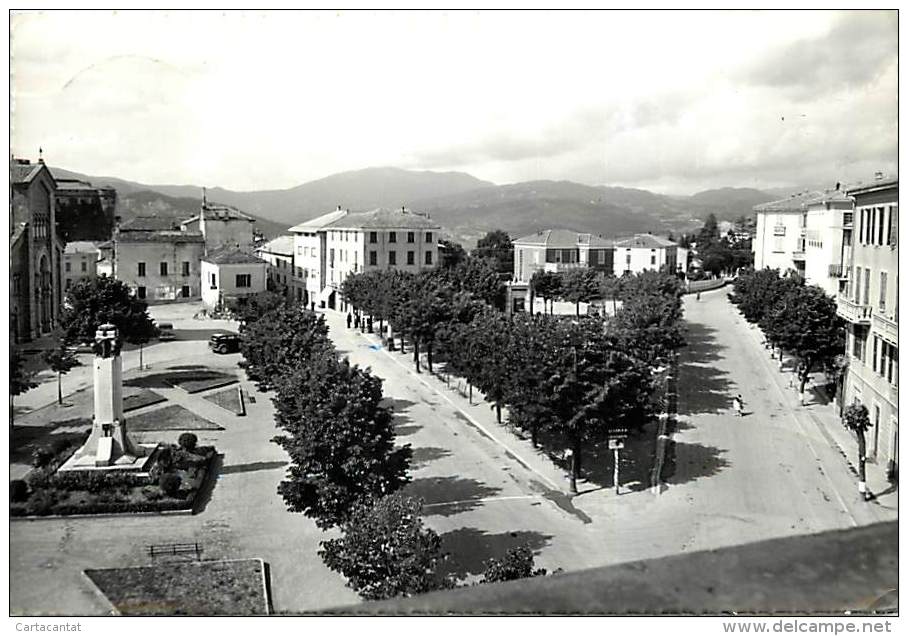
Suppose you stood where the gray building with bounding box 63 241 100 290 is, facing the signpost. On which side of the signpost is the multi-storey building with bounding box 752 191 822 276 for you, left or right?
left

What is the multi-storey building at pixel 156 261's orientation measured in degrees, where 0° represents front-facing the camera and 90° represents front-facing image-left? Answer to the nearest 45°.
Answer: approximately 0°

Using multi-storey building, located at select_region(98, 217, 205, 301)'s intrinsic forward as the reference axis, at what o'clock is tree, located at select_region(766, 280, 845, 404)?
The tree is roughly at 11 o'clock from the multi-storey building.

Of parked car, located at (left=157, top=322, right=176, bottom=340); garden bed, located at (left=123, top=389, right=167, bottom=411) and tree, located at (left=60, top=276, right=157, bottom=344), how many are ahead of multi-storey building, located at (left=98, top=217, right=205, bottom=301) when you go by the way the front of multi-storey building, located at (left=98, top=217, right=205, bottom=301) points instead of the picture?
3

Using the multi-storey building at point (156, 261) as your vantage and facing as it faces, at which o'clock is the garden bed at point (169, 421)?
The garden bed is roughly at 12 o'clock from the multi-storey building.

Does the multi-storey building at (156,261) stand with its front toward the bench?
yes

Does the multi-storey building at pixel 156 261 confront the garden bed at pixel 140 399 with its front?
yes

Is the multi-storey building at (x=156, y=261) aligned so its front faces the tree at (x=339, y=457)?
yes

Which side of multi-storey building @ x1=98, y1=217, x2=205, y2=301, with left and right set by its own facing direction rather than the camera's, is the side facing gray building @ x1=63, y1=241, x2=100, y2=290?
right

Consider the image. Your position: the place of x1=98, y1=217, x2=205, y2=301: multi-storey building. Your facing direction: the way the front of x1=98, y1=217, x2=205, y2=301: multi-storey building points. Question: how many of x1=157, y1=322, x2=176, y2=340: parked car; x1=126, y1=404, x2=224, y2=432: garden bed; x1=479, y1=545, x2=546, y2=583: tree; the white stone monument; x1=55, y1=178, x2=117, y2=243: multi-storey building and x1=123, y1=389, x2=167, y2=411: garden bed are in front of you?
5
